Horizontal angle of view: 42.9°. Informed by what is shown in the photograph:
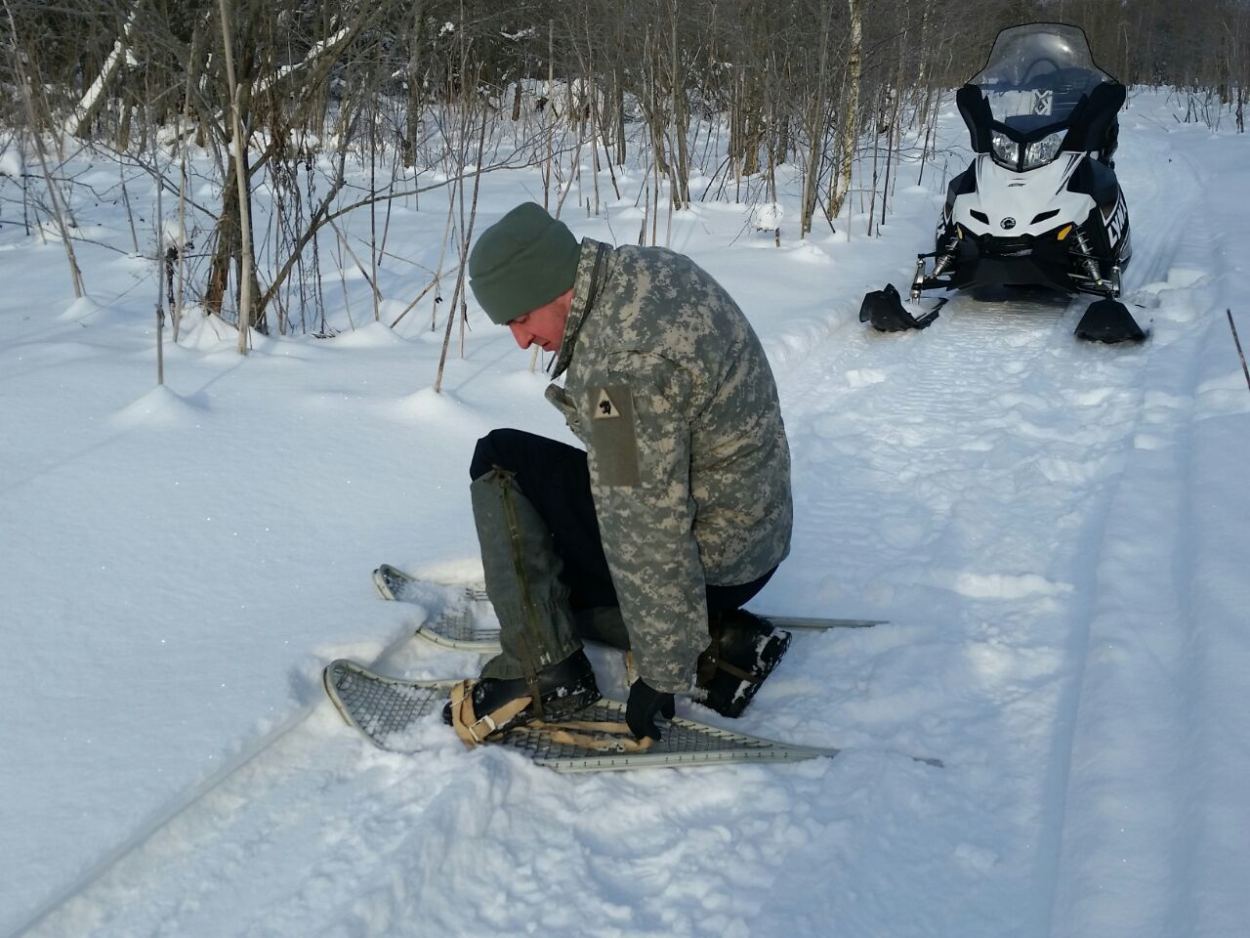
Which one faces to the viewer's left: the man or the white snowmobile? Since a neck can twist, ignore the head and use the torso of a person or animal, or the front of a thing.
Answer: the man

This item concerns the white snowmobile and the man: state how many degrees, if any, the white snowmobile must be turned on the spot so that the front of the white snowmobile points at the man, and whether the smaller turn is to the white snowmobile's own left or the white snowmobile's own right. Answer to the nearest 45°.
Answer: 0° — it already faces them

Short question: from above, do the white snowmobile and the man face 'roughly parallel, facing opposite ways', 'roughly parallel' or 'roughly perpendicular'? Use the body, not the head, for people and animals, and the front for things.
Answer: roughly perpendicular

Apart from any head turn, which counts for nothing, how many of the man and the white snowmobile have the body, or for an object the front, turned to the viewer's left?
1

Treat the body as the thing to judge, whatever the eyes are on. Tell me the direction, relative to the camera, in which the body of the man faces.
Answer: to the viewer's left

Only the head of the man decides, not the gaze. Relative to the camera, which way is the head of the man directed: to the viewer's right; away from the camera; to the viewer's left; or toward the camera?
to the viewer's left

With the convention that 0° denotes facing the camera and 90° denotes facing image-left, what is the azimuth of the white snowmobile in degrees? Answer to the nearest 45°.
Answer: approximately 0°
